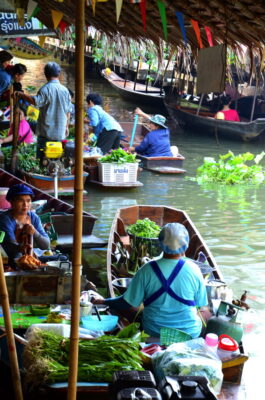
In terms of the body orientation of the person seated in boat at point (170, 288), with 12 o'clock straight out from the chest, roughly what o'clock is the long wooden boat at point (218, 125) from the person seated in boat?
The long wooden boat is roughly at 12 o'clock from the person seated in boat.

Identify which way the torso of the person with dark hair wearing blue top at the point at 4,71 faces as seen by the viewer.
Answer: to the viewer's right

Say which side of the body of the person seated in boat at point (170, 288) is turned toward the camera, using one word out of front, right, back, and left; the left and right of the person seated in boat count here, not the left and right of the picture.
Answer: back

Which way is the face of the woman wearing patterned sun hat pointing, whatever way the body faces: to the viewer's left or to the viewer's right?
to the viewer's left

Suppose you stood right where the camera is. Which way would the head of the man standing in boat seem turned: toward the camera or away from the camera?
away from the camera

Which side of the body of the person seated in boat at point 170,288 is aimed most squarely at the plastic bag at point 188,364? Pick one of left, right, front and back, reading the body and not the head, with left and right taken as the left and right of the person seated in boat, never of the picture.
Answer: back
